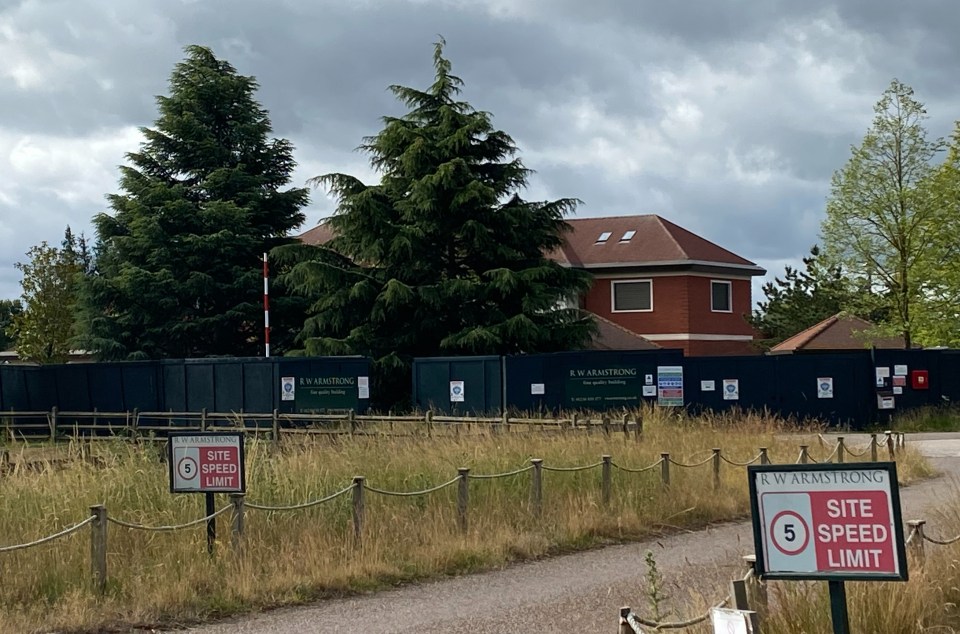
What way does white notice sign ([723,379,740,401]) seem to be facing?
toward the camera

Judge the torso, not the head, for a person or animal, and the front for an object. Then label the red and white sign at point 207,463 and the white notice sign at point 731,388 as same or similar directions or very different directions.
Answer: same or similar directions

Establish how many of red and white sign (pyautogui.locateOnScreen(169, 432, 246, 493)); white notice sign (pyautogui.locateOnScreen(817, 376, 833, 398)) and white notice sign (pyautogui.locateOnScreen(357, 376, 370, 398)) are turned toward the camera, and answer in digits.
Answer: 3

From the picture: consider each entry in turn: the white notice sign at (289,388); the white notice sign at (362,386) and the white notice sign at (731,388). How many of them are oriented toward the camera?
3

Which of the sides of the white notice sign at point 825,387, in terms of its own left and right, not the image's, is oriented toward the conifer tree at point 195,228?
right

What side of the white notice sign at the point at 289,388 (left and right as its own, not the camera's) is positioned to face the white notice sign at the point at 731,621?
front

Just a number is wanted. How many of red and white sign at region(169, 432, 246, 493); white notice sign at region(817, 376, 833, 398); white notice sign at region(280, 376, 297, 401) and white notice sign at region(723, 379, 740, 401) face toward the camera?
4

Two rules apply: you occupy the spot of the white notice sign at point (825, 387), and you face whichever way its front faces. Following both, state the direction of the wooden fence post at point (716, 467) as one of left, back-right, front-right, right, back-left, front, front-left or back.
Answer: front

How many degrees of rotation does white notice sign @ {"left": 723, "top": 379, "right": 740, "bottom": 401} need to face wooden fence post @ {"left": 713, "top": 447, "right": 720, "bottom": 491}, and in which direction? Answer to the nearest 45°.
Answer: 0° — it already faces it

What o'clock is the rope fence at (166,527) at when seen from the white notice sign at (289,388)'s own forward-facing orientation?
The rope fence is roughly at 12 o'clock from the white notice sign.

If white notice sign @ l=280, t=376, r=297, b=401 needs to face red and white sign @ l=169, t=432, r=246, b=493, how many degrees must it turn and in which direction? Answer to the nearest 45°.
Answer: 0° — it already faces it

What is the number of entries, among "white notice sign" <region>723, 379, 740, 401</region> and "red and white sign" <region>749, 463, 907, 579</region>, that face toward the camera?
2

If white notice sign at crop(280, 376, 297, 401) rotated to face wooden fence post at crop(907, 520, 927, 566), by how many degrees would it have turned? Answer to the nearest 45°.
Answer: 0° — it already faces it

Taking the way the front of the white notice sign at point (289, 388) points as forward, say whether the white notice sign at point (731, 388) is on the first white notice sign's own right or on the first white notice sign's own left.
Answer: on the first white notice sign's own left

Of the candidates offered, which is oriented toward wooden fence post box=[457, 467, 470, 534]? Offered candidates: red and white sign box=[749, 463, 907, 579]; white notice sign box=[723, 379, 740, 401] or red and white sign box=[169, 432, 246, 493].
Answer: the white notice sign

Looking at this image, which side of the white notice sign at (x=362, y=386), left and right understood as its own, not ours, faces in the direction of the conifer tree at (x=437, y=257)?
back

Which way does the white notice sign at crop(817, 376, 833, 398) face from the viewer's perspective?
toward the camera

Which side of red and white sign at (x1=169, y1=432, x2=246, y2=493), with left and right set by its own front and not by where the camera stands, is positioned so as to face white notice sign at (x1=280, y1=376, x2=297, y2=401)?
back

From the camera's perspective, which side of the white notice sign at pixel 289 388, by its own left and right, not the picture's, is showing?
front
